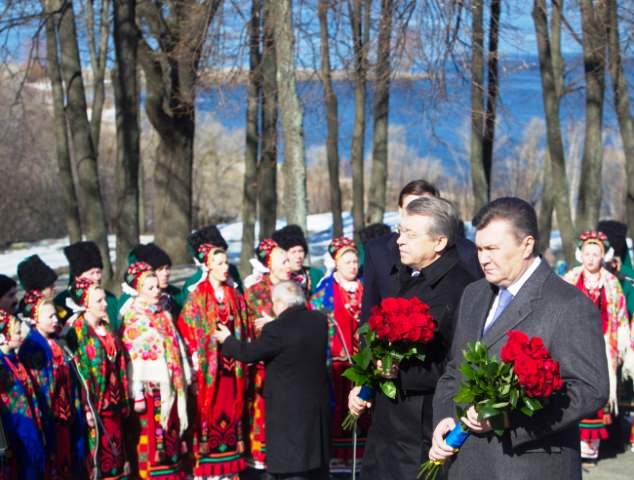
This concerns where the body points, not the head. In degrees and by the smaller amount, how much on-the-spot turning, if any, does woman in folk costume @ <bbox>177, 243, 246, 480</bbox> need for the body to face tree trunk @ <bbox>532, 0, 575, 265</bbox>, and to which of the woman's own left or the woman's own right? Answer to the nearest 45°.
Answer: approximately 90° to the woman's own left

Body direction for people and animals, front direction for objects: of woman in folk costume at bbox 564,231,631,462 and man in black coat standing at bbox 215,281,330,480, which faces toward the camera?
the woman in folk costume

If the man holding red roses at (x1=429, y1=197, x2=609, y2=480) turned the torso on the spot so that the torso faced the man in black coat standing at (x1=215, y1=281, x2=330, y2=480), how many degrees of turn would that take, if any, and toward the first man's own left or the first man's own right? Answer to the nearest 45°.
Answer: approximately 90° to the first man's own right

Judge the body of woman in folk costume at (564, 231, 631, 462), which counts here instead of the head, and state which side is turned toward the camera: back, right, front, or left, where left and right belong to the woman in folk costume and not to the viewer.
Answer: front

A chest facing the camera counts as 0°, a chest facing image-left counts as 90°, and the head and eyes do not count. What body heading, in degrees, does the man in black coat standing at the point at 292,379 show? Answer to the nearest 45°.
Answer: approximately 135°

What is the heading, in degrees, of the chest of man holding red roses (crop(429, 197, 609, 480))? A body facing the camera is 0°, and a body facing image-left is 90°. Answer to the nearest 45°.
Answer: approximately 45°

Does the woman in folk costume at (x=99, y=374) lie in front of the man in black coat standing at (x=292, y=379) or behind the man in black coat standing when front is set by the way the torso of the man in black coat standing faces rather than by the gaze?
in front

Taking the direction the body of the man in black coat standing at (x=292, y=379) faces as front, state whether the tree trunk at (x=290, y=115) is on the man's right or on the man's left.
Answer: on the man's right

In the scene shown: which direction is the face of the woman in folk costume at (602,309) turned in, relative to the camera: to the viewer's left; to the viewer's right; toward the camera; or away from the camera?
toward the camera

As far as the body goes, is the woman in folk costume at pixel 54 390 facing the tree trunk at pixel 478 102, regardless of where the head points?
no

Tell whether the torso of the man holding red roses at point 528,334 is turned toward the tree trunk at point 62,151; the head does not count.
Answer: no

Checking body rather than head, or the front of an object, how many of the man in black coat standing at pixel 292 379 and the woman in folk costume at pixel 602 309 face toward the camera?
1
